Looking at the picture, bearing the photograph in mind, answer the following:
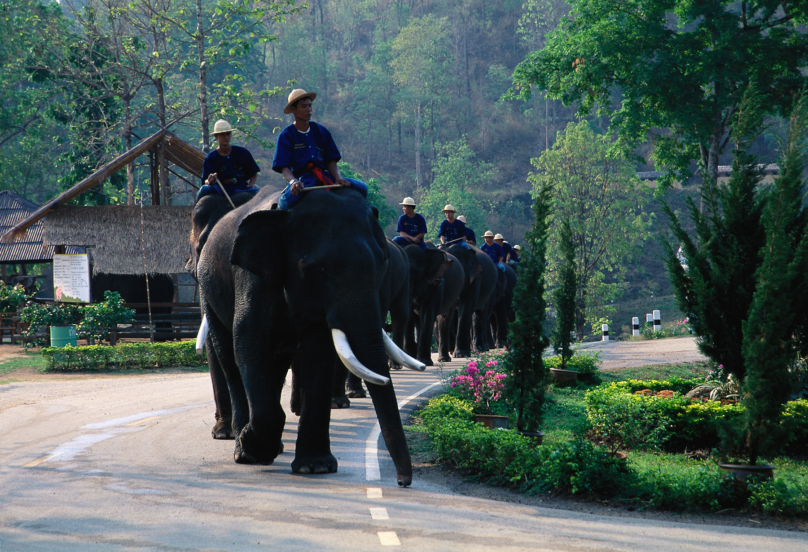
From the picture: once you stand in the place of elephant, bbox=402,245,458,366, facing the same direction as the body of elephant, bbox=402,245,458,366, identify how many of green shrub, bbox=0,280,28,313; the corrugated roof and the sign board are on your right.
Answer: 3

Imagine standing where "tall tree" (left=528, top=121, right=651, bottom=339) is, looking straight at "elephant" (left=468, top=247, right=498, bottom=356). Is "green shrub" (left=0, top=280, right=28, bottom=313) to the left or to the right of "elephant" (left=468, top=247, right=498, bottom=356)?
right

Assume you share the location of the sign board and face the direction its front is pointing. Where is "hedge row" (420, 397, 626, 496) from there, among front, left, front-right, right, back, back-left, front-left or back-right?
front

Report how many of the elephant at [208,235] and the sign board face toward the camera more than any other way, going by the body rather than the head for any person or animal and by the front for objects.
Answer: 2

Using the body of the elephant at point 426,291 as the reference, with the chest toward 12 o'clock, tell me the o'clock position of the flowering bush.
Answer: The flowering bush is roughly at 10 o'clock from the elephant.

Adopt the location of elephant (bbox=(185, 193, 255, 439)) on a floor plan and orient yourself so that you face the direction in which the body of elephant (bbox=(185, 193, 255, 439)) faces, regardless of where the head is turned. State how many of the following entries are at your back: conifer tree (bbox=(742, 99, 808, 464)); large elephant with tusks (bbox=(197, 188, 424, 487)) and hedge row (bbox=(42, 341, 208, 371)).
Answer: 1

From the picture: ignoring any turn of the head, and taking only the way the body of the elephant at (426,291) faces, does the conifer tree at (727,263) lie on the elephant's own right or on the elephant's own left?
on the elephant's own left

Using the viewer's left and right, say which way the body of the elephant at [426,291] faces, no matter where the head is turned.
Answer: facing the viewer and to the left of the viewer

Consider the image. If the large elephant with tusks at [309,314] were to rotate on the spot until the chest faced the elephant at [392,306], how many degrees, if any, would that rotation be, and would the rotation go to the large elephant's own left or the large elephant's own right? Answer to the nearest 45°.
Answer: approximately 135° to the large elephant's own left

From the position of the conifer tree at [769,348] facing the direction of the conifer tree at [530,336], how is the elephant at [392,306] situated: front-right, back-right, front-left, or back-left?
front-right

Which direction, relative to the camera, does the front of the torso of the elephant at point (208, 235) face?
toward the camera

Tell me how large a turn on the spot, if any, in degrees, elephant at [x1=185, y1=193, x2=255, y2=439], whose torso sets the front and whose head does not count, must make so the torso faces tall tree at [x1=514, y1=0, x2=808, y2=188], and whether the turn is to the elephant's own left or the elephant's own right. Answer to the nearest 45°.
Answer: approximately 135° to the elephant's own left

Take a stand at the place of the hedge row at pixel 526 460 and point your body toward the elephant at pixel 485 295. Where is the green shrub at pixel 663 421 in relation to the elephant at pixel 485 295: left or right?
right
